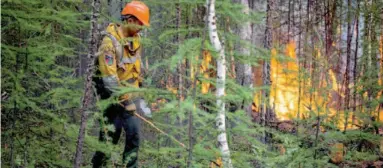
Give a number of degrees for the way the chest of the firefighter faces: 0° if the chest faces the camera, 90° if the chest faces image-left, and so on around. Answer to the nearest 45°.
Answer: approximately 315°

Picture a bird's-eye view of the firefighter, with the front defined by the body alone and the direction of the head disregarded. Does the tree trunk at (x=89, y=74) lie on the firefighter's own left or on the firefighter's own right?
on the firefighter's own right

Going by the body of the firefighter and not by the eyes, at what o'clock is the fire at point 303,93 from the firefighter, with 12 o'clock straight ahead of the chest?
The fire is roughly at 10 o'clock from the firefighter.
